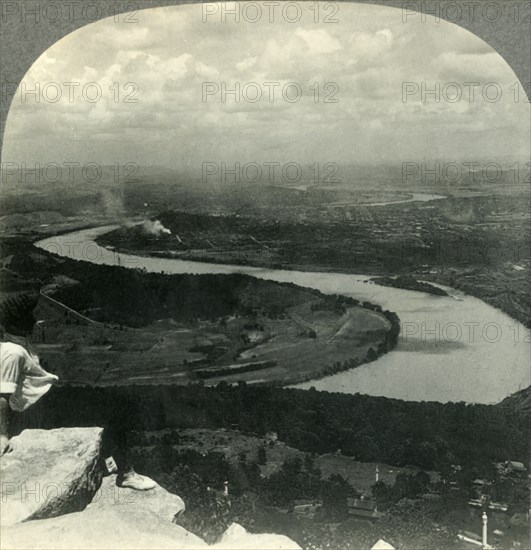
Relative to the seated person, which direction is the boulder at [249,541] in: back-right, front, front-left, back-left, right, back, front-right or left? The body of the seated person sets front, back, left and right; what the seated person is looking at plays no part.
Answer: front-right

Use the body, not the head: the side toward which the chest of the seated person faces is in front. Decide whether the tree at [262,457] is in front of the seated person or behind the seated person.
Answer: in front

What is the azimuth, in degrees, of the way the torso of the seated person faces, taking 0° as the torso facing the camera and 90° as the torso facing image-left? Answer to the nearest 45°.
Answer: approximately 270°

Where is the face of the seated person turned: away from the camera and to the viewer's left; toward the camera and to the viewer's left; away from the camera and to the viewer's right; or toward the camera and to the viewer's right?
away from the camera and to the viewer's right

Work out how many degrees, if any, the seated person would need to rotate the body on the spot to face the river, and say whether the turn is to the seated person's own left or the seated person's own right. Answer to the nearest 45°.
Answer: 0° — they already face it
